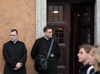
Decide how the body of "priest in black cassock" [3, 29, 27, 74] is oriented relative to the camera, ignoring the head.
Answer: toward the camera

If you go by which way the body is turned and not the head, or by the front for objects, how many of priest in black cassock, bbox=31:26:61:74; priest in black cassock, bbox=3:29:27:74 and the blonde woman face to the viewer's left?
1

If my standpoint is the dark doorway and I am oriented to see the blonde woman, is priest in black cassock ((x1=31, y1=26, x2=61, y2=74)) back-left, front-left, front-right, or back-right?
front-right

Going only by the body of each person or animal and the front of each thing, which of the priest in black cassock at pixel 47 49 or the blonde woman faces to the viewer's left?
the blonde woman

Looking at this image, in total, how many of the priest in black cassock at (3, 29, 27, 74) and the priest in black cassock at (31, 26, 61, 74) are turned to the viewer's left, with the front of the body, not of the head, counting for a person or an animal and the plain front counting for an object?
0

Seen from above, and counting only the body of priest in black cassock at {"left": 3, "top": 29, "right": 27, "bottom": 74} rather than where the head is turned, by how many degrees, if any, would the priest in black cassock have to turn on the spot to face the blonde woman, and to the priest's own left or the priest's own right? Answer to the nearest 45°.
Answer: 0° — they already face them

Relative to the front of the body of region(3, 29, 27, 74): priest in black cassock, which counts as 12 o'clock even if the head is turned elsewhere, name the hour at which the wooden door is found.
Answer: The wooden door is roughly at 8 o'clock from the priest in black cassock.

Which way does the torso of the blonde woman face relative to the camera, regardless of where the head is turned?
to the viewer's left

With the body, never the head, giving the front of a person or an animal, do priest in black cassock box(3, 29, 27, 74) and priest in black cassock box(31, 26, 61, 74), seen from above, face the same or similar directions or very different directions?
same or similar directions

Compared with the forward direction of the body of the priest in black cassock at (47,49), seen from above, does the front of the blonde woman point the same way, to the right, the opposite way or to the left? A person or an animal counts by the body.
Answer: to the right

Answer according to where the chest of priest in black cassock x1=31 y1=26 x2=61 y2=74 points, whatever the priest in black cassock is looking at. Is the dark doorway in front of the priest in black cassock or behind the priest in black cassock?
behind

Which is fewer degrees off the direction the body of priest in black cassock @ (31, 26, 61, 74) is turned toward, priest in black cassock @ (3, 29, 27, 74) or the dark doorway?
the priest in black cassock

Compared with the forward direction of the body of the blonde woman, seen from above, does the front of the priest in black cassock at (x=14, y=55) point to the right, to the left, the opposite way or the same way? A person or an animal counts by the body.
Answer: to the left

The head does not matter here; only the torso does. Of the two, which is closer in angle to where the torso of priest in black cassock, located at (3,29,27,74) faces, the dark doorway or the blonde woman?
the blonde woman

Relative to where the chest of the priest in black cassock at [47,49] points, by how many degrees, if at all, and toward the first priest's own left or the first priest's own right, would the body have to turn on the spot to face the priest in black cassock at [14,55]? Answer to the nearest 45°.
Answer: approximately 90° to the first priest's own right

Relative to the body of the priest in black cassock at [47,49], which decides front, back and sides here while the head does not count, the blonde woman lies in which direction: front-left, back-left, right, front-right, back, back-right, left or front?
front
